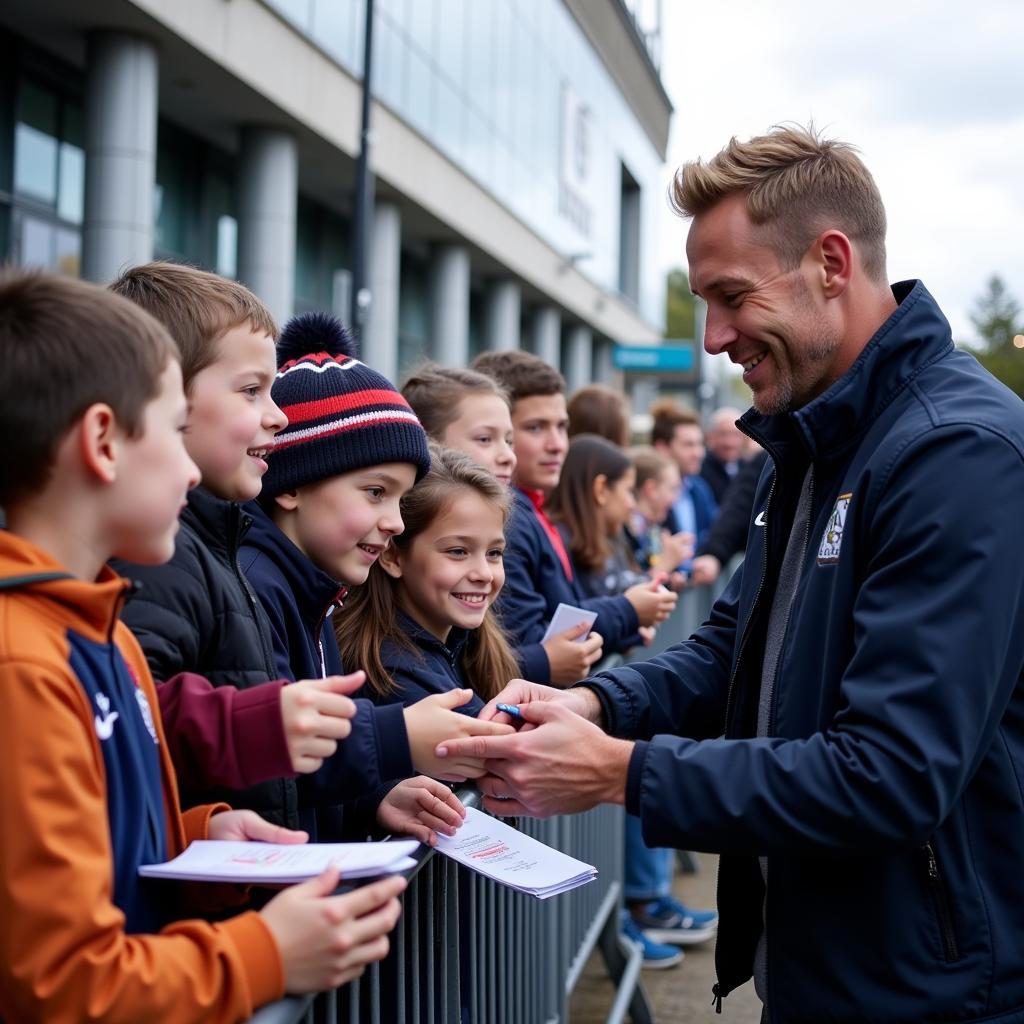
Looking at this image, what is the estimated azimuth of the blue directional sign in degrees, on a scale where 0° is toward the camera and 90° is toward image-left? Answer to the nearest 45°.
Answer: approximately 0°

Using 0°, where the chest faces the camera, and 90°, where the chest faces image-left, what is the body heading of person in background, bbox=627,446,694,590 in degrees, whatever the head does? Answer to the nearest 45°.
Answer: approximately 270°

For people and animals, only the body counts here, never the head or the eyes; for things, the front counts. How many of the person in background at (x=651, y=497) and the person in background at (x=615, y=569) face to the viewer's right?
2

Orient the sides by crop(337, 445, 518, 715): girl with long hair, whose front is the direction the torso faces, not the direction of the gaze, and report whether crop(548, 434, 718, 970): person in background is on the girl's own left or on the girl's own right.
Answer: on the girl's own left

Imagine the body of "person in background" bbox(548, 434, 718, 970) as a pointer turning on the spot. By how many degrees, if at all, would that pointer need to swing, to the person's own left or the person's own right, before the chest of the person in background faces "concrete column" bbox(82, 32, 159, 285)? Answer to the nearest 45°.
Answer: approximately 135° to the person's own left

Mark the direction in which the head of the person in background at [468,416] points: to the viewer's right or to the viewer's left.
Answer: to the viewer's right

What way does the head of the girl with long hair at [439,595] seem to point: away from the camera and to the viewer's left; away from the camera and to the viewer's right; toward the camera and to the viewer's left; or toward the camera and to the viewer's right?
toward the camera and to the viewer's right

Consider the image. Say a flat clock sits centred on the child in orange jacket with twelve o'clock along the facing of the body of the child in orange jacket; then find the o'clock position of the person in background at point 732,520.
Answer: The person in background is roughly at 10 o'clock from the child in orange jacket.

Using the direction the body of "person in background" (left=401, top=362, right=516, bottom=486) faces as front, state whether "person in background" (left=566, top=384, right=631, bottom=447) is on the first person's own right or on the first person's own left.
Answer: on the first person's own left

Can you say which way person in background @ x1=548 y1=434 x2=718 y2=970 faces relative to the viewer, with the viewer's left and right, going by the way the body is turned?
facing to the right of the viewer

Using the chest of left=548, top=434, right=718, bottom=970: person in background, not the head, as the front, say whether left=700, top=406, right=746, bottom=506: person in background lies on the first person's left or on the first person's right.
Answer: on the first person's left
